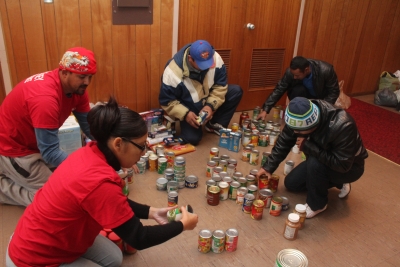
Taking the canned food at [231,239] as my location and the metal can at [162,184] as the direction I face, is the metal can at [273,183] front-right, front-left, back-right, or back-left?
front-right

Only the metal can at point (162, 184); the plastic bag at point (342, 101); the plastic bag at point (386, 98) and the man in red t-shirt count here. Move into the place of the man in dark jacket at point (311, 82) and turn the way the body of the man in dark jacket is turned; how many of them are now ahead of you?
2

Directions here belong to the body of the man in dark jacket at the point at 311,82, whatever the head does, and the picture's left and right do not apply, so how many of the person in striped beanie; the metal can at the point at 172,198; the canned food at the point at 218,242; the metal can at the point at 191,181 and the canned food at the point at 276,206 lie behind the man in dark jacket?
0

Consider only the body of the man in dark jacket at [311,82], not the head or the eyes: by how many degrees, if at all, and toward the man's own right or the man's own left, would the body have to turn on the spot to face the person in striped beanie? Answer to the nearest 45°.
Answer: approximately 45° to the man's own left

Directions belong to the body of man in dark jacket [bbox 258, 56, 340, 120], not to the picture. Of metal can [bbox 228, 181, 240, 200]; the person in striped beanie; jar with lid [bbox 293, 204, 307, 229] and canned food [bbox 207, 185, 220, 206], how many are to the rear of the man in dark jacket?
0

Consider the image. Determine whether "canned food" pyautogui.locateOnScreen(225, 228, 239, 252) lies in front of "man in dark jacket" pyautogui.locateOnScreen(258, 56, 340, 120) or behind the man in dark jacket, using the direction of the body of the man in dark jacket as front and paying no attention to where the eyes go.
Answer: in front

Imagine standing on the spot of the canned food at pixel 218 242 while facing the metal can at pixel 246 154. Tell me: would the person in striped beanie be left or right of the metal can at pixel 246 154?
right

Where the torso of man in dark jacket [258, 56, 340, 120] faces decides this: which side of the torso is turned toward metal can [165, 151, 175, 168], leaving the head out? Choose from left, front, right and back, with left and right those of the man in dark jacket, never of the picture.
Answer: front

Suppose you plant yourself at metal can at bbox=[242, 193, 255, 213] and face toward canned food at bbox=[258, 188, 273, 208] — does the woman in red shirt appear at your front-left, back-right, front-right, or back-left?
back-right

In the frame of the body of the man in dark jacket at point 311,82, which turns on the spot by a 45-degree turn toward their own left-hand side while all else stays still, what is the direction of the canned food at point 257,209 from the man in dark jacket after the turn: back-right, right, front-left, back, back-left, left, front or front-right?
front

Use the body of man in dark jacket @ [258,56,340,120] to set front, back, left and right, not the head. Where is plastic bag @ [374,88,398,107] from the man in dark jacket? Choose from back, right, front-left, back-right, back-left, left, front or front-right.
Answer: back

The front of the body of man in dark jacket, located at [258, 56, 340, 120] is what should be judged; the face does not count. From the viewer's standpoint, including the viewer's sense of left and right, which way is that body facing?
facing the viewer and to the left of the viewer

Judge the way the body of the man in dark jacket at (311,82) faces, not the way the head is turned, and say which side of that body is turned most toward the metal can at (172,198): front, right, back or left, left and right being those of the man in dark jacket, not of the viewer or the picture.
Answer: front

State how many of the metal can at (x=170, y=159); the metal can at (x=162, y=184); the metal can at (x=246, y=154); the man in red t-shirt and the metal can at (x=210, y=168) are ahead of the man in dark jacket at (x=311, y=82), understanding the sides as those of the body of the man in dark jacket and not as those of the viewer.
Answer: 5

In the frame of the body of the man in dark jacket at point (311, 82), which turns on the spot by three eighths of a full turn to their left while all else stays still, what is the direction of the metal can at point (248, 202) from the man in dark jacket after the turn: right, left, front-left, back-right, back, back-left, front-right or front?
right

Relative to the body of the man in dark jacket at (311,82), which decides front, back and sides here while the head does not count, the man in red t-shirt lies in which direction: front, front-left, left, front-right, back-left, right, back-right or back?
front

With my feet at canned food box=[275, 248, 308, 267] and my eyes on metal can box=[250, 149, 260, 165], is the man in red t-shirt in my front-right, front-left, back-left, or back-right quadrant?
front-left

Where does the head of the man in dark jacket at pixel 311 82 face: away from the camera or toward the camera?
toward the camera

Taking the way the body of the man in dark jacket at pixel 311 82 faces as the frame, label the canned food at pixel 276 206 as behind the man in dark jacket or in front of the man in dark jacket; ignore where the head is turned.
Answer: in front

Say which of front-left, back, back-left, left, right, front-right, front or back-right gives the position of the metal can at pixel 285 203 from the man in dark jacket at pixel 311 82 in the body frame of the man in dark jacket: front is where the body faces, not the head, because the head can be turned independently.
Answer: front-left

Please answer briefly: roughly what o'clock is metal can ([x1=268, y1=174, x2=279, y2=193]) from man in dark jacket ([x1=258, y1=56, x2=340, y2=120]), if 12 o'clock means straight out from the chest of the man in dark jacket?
The metal can is roughly at 11 o'clock from the man in dark jacket.

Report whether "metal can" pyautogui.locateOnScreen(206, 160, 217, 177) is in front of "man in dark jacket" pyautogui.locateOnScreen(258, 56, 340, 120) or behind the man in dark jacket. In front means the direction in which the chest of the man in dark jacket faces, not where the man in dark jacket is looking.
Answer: in front

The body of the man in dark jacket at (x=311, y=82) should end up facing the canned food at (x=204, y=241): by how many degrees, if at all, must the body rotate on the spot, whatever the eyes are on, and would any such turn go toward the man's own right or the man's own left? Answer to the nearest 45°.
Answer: approximately 45° to the man's own left

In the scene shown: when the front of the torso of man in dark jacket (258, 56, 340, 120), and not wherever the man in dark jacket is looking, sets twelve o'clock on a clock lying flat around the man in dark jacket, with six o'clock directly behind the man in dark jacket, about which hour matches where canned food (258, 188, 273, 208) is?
The canned food is roughly at 11 o'clock from the man in dark jacket.
